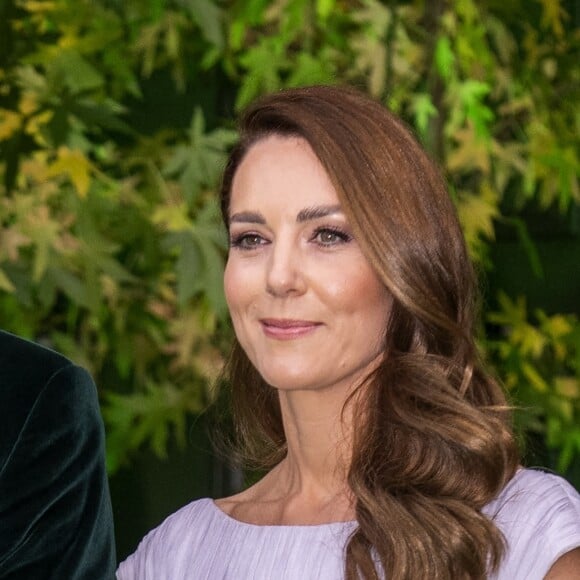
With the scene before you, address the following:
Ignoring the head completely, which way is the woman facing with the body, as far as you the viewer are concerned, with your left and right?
facing the viewer and to the left of the viewer

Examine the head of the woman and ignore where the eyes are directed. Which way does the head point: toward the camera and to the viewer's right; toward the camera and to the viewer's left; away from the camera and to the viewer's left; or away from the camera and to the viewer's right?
toward the camera and to the viewer's left
